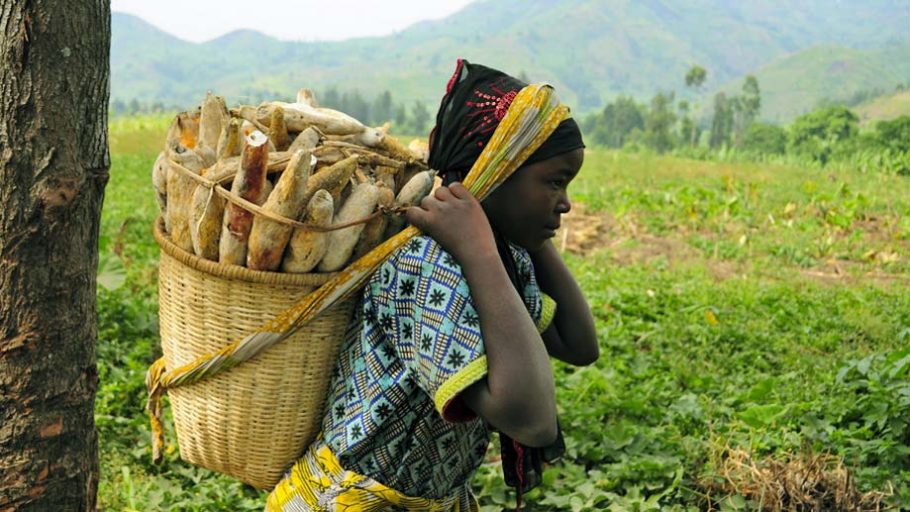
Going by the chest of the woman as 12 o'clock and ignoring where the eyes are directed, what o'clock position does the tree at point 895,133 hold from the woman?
The tree is roughly at 10 o'clock from the woman.

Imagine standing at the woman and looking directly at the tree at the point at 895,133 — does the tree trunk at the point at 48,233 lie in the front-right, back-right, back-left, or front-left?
back-left

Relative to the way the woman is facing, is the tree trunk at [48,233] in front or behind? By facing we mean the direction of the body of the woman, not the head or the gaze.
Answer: behind

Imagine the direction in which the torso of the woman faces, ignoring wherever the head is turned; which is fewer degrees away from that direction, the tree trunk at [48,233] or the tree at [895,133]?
the tree

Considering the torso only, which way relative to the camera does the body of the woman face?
to the viewer's right

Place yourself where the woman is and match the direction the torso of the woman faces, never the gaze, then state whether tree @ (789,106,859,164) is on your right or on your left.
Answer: on your left

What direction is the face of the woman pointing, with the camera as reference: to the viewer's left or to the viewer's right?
to the viewer's right

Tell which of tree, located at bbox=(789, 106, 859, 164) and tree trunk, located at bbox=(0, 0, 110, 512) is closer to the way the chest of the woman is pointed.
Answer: the tree
